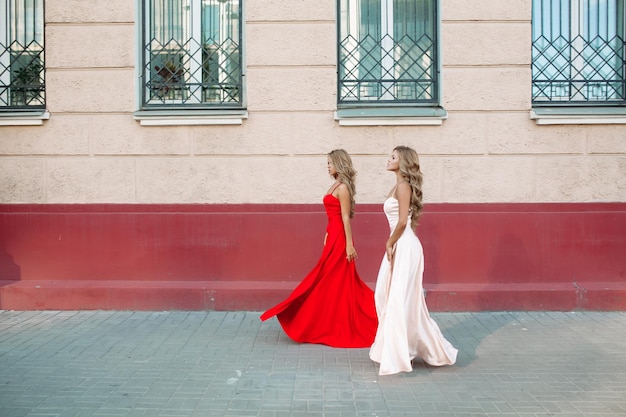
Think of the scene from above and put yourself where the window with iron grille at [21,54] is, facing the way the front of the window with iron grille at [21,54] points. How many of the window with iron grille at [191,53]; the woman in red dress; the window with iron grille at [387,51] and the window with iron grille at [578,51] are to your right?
0

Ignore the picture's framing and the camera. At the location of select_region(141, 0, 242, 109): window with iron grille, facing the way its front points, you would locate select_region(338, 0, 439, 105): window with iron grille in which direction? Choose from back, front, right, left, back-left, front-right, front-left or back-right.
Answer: left

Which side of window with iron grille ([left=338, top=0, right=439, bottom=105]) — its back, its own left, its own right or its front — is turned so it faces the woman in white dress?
front

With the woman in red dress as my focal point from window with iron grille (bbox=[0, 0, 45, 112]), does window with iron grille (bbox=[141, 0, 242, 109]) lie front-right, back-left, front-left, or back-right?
front-left

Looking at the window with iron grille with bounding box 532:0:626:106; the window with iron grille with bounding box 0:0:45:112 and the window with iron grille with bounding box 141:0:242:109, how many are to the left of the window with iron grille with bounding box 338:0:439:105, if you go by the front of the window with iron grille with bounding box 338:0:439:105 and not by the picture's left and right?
1

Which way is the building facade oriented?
toward the camera

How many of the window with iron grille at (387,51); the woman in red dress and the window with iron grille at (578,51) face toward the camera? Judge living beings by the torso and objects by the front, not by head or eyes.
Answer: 2

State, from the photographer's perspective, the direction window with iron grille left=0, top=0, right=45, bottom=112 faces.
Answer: facing the viewer

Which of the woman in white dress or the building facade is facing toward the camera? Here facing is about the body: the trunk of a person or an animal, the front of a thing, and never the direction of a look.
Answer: the building facade

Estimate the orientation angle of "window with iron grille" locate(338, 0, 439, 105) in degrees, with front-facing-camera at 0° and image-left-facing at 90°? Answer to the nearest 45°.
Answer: approximately 0°

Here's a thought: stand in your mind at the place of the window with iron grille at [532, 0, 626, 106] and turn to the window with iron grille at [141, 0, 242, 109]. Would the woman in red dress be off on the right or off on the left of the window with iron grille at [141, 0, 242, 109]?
left

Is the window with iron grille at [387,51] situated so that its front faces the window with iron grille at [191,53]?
no

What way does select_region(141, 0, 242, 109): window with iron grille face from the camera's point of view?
toward the camera
